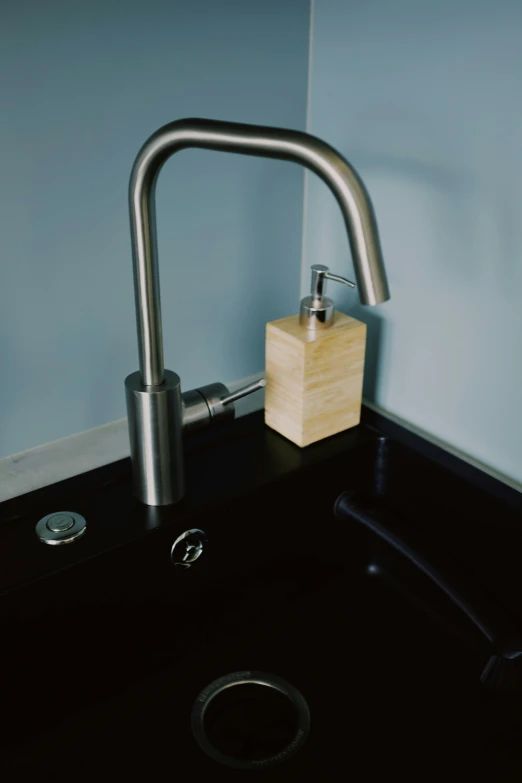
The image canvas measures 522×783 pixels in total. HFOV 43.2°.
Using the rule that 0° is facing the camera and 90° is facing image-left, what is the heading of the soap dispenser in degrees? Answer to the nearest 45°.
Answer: approximately 315°

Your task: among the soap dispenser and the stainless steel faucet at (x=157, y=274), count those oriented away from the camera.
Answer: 0

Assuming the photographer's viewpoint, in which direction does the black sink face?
facing the viewer and to the right of the viewer

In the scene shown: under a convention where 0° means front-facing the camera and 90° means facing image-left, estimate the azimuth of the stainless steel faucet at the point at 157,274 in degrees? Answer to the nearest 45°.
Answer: approximately 315°
